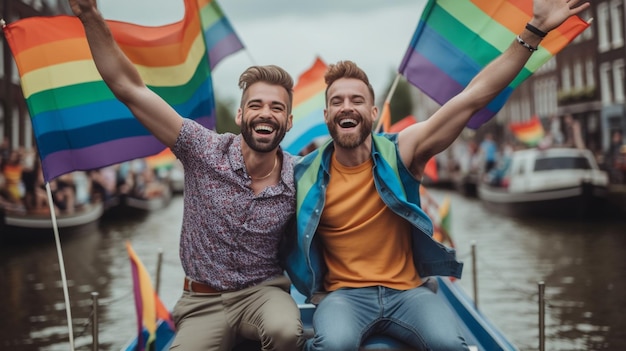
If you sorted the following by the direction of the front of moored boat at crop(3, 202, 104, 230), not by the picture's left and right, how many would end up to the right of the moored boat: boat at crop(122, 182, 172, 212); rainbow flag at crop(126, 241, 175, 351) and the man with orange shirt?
2

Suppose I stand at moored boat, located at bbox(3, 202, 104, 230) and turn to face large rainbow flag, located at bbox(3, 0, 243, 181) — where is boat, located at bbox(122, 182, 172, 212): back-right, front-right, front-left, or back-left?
back-left

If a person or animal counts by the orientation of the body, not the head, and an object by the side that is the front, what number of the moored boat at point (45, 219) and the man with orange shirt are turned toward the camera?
1

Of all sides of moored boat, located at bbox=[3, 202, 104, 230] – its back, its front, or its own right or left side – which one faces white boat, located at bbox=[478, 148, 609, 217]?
front

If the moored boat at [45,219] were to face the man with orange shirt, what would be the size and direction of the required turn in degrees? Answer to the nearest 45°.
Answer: approximately 90° to its right

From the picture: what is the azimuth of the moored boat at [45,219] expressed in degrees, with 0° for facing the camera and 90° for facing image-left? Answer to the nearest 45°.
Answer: approximately 270°
